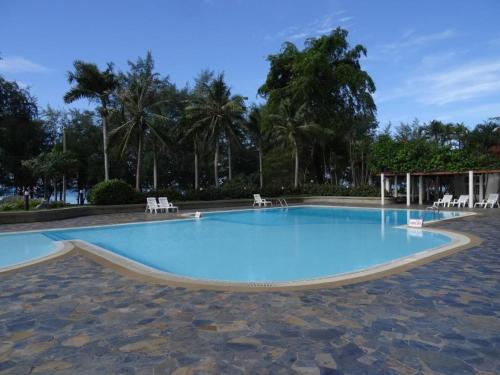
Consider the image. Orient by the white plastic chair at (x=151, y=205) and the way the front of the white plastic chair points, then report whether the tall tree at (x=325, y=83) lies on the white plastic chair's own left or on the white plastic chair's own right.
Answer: on the white plastic chair's own left

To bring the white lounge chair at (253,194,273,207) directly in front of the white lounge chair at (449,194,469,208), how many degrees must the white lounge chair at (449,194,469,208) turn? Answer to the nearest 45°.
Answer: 0° — it already faces it

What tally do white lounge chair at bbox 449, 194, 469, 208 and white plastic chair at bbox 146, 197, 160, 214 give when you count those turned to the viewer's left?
1

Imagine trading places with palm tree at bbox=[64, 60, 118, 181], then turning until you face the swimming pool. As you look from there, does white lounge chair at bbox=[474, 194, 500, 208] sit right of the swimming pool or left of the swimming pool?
left

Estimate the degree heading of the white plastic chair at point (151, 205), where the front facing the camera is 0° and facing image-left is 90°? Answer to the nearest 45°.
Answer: approximately 315°

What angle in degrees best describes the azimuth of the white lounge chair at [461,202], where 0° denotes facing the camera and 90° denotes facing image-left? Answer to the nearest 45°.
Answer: approximately 90°
